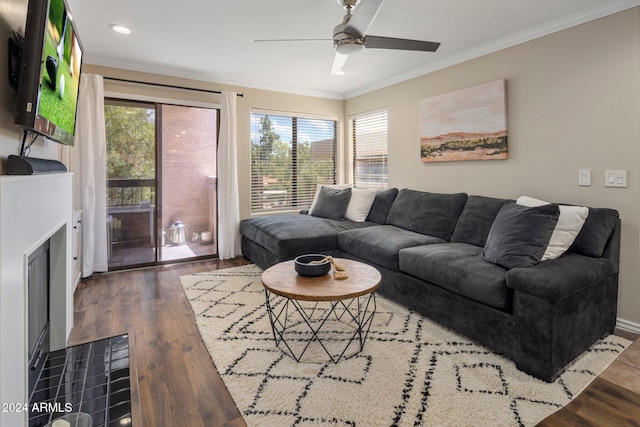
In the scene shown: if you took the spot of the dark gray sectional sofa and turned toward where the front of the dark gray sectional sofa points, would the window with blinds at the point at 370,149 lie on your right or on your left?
on your right

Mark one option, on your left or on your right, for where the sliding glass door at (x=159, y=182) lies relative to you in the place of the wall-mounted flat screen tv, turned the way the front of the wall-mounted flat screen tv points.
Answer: on your left

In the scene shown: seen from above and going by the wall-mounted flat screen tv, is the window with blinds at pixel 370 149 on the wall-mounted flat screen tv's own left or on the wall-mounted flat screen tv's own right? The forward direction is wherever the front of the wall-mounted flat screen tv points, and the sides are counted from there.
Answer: on the wall-mounted flat screen tv's own left

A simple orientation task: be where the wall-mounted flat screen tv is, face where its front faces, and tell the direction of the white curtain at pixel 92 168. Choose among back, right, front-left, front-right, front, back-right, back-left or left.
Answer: back-left

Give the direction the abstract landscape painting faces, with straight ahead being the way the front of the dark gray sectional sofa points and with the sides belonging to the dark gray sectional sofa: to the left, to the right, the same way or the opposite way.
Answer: the same way

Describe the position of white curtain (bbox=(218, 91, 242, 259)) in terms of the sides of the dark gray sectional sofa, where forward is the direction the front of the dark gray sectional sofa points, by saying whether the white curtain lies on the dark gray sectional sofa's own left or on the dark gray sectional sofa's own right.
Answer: on the dark gray sectional sofa's own right

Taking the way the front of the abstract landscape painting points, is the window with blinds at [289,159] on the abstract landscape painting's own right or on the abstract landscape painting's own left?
on the abstract landscape painting's own right

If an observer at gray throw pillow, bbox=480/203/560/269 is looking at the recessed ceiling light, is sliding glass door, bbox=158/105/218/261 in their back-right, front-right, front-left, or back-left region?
front-right

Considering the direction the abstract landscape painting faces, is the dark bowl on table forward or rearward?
forward

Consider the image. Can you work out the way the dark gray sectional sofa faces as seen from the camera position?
facing the viewer and to the left of the viewer

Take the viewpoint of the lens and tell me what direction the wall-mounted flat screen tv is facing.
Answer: facing the viewer and to the right of the viewer
